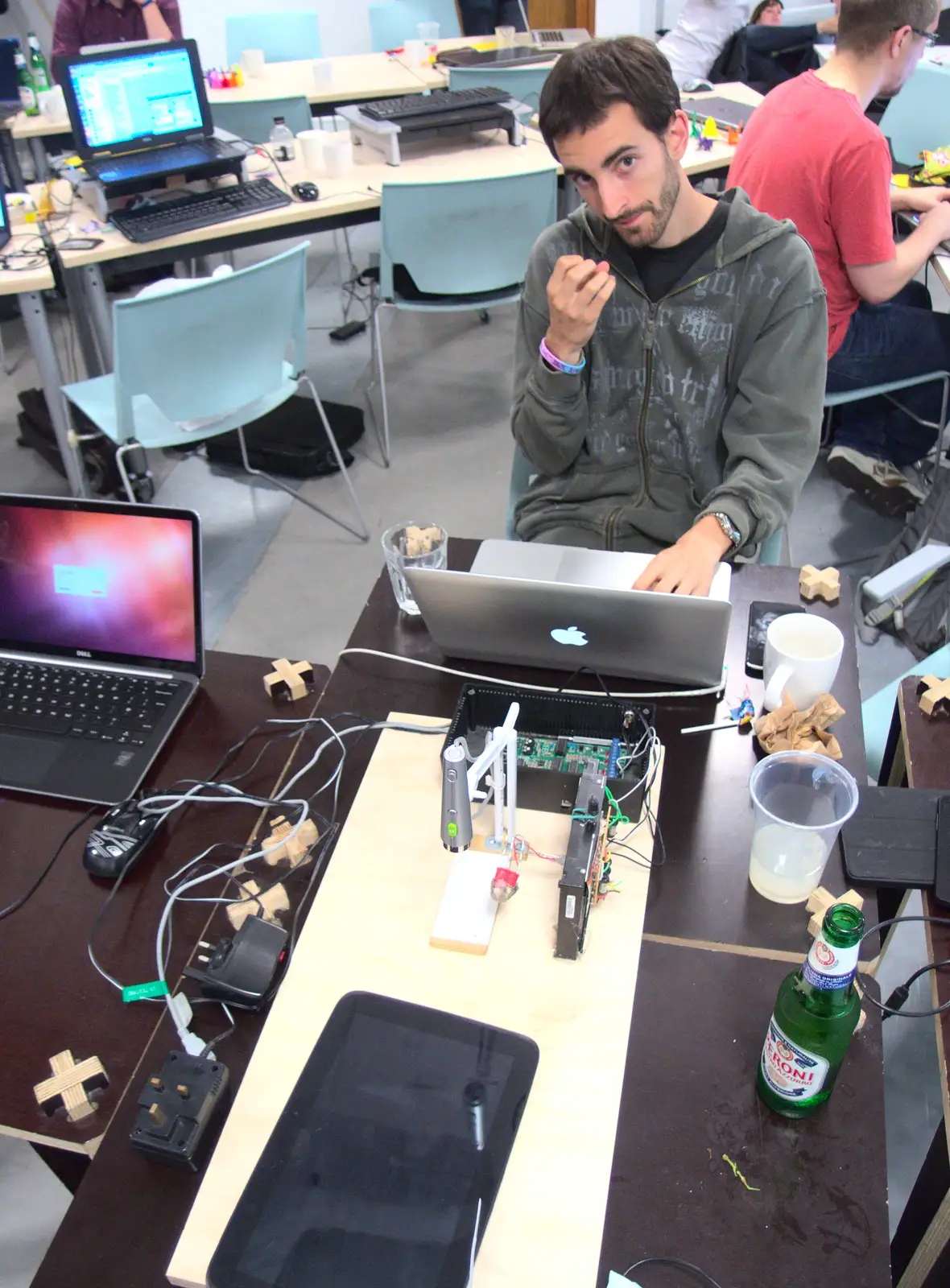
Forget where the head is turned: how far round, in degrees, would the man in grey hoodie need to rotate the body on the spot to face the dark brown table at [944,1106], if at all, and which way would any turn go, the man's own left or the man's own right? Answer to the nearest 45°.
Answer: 0° — they already face it

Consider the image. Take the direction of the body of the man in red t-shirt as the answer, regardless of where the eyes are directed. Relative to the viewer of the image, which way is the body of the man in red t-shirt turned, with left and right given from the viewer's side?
facing away from the viewer and to the right of the viewer

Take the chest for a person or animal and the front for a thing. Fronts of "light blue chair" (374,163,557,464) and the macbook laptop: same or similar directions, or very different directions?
same or similar directions

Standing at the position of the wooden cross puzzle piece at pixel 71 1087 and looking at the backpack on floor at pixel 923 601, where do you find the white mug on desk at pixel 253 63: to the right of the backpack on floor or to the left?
left

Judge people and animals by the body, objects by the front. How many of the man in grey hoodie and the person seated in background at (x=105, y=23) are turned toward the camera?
2

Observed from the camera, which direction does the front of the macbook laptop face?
facing away from the viewer

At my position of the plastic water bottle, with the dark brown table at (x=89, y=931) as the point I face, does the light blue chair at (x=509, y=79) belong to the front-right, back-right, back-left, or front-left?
back-left

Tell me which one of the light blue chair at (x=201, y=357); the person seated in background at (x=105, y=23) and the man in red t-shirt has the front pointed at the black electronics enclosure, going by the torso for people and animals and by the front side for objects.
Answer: the person seated in background

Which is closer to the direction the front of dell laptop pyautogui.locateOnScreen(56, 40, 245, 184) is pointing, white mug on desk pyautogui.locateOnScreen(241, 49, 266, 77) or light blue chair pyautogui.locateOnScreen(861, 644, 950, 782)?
the light blue chair

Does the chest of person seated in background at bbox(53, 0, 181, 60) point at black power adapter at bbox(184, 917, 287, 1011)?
yes

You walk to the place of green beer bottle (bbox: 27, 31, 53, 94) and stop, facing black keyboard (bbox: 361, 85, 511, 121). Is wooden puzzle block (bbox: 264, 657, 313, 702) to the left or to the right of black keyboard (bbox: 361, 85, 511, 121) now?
right

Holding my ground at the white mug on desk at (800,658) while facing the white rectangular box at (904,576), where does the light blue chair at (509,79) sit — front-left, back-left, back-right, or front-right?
front-left

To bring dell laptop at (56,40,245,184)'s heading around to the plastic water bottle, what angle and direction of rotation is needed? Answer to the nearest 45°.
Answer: approximately 90° to its left

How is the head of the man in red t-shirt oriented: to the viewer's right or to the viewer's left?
to the viewer's right

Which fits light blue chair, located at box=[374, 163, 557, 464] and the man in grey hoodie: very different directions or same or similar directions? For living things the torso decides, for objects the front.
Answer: very different directions

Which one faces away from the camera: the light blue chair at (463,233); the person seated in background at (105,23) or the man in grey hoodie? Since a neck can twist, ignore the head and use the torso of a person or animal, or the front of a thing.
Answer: the light blue chair

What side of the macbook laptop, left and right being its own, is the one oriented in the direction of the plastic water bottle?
front

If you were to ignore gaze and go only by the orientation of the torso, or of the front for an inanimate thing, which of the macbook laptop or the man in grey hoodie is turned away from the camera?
the macbook laptop

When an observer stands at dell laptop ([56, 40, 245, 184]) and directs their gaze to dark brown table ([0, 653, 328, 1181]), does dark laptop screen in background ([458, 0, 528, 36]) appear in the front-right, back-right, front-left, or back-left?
back-left
